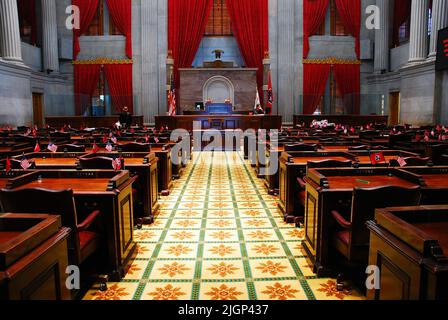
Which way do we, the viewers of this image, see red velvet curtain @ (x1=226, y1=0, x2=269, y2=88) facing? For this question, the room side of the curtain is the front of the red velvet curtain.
facing the viewer

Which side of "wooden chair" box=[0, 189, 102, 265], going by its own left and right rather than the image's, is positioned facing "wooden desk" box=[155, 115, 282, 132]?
front

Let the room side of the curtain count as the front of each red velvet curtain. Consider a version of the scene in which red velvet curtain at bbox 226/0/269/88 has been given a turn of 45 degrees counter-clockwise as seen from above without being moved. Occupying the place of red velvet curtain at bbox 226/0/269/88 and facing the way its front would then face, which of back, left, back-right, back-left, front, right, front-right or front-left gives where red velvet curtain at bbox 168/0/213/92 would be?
back-right

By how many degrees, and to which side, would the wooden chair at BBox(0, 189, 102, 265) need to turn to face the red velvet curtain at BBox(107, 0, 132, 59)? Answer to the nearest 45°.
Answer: approximately 45° to its left

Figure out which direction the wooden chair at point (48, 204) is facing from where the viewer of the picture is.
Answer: facing away from the viewer and to the right of the viewer

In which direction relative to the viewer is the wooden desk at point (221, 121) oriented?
toward the camera

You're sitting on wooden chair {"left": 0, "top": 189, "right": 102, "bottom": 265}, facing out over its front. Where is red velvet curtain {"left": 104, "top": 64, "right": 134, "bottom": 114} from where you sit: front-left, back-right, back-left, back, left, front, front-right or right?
front-left

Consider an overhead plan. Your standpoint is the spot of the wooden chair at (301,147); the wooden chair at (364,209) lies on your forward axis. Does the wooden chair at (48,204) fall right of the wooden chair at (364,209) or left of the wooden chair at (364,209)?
right

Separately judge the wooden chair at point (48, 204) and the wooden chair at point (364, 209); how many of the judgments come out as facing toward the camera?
0
